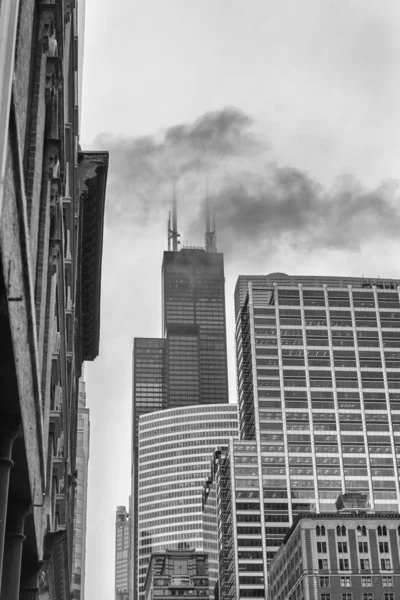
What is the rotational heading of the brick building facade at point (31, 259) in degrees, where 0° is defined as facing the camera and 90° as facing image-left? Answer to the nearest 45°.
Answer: approximately 270°
